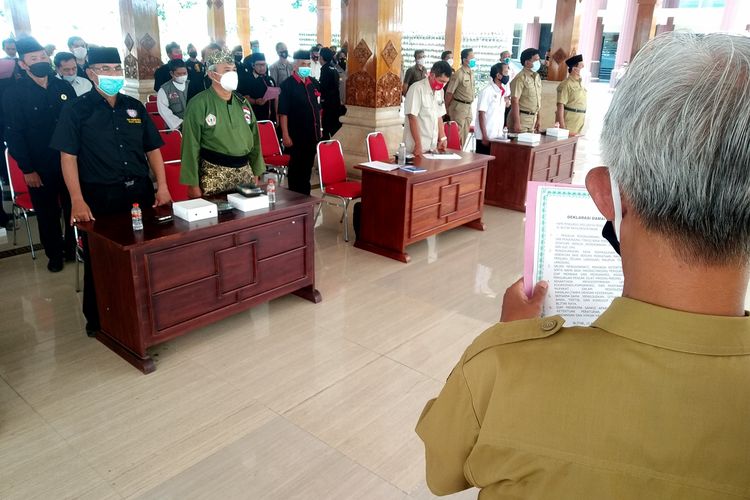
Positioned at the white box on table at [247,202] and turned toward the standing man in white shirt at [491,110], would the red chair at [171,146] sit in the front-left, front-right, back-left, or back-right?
front-left

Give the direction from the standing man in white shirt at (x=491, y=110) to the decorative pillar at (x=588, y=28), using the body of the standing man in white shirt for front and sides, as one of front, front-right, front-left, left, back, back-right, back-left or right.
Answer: back-left

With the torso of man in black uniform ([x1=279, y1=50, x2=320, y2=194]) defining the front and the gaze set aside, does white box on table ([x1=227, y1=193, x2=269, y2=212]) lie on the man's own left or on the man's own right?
on the man's own right

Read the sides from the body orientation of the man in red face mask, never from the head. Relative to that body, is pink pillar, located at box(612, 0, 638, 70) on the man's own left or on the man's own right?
on the man's own left

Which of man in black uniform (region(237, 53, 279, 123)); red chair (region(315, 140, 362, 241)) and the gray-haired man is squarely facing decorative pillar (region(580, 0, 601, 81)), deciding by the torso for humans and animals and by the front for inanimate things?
the gray-haired man

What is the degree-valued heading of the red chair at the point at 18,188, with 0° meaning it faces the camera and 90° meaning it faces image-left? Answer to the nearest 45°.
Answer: approximately 315°

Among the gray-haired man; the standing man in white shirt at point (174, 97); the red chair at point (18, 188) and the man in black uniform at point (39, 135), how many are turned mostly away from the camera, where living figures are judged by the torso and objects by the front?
1

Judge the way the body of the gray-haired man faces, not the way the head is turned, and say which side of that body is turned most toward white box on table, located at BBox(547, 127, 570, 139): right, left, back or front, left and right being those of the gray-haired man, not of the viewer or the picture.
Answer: front

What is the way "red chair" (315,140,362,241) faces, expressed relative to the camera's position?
facing the viewer and to the right of the viewer

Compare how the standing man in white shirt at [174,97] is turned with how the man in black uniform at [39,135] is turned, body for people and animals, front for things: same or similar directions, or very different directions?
same or similar directions

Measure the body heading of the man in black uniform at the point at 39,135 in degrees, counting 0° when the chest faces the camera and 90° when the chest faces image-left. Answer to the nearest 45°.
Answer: approximately 315°

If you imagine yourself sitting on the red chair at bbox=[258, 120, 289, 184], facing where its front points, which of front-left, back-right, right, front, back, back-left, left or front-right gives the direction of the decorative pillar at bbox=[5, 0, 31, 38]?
back

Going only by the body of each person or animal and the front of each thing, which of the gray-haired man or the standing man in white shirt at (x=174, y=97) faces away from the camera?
the gray-haired man

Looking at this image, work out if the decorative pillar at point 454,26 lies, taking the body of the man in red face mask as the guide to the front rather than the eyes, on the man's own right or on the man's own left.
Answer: on the man's own left

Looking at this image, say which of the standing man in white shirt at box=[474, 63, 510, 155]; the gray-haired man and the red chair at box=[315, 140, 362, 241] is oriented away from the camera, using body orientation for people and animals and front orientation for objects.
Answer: the gray-haired man

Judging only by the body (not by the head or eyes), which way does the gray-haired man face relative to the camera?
away from the camera

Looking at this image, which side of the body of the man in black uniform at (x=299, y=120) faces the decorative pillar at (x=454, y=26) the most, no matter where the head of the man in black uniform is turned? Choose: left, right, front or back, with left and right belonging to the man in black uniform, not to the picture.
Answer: left

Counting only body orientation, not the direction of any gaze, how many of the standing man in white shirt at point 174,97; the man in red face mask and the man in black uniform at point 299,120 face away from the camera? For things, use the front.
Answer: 0
